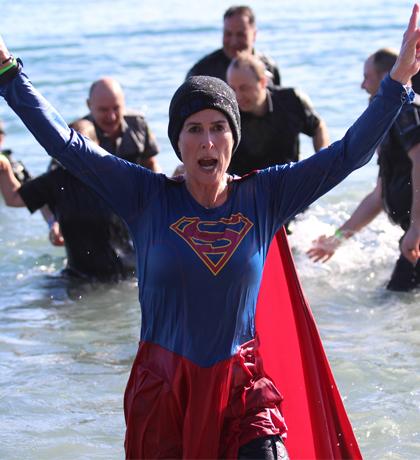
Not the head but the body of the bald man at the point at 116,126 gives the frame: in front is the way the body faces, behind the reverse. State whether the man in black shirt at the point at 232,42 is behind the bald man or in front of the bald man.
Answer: behind

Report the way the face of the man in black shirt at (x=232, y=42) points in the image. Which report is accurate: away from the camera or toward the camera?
toward the camera

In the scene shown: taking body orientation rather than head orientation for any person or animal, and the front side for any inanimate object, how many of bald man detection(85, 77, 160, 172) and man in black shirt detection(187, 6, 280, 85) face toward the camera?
2

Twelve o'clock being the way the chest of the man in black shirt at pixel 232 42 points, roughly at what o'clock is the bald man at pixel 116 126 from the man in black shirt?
The bald man is roughly at 1 o'clock from the man in black shirt.

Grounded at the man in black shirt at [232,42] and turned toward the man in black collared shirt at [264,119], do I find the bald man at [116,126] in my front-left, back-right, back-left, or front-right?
front-right

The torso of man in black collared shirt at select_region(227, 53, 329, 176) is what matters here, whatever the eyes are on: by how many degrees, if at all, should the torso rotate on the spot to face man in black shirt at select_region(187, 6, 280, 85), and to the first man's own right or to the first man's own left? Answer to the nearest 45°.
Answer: approximately 135° to the first man's own right

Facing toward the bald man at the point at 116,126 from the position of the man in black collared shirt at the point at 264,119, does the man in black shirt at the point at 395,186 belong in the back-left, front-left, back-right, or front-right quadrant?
back-left

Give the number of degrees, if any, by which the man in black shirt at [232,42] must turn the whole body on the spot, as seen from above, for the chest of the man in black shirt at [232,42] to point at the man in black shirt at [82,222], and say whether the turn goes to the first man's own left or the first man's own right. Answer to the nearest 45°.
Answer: approximately 45° to the first man's own right

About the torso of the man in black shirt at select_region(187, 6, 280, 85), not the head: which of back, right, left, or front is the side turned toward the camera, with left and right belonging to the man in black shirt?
front

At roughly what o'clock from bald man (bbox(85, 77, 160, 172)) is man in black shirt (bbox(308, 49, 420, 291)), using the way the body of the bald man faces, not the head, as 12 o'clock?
The man in black shirt is roughly at 10 o'clock from the bald man.

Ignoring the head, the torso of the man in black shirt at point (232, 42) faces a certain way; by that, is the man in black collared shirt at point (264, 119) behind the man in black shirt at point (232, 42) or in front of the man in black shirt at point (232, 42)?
in front

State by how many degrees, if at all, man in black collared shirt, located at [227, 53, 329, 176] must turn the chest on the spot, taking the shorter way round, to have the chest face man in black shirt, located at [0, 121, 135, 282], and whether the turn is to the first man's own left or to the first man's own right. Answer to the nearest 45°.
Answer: approximately 45° to the first man's own right

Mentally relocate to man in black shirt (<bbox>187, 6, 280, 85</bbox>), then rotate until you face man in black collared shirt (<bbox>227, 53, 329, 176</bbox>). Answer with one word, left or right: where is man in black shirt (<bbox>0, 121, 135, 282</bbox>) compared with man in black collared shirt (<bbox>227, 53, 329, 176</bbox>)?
right

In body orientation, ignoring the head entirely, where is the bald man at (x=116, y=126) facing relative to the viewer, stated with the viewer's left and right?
facing the viewer
